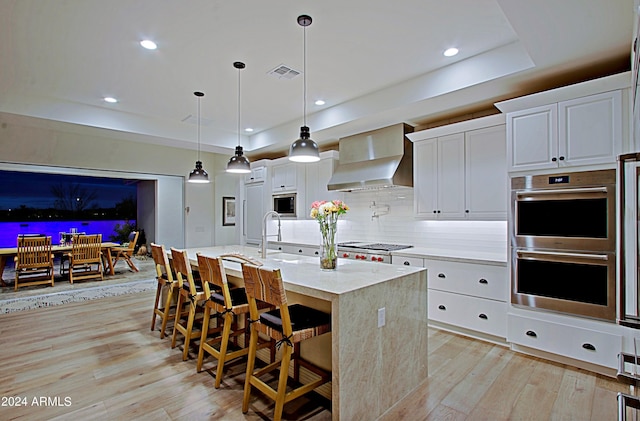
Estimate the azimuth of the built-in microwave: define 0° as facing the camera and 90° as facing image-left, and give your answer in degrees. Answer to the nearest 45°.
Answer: approximately 45°

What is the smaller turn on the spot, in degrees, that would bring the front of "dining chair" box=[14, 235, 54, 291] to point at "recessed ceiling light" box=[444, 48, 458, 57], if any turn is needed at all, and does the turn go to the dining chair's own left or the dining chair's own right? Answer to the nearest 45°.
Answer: approximately 135° to the dining chair's own right

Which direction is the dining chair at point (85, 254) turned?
away from the camera

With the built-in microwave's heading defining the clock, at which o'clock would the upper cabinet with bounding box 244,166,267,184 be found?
The upper cabinet is roughly at 3 o'clock from the built-in microwave.

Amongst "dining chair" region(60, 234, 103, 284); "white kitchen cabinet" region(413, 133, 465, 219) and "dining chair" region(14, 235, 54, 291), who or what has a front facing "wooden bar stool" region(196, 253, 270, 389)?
the white kitchen cabinet

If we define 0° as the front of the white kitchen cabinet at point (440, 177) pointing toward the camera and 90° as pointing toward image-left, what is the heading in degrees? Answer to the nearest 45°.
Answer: approximately 45°

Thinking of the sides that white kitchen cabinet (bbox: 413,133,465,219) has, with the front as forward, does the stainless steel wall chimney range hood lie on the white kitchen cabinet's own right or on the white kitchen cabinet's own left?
on the white kitchen cabinet's own right

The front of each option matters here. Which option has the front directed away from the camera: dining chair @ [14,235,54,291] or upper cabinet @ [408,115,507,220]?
the dining chair

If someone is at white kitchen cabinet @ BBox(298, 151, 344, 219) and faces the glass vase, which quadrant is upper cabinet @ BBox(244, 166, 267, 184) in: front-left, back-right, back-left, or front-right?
back-right

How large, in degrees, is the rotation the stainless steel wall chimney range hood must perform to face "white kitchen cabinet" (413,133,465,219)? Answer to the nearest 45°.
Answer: approximately 90° to its left

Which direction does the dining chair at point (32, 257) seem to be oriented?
away from the camera

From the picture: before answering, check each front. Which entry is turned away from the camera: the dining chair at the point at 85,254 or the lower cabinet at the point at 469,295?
the dining chair

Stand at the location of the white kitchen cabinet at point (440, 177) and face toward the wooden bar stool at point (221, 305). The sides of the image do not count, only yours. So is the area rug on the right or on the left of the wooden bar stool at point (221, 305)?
right

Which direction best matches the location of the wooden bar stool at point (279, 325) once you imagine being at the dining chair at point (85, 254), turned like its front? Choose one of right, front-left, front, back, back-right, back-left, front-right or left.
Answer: back

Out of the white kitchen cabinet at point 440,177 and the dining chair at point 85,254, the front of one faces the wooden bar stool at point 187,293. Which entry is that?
the white kitchen cabinet

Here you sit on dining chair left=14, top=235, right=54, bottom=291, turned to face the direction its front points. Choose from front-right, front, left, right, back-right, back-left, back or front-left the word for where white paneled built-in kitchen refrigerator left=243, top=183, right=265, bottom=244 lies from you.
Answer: back-right

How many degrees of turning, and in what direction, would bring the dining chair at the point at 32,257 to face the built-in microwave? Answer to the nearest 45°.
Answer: approximately 135° to its right
